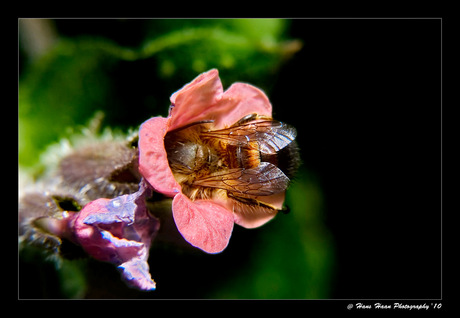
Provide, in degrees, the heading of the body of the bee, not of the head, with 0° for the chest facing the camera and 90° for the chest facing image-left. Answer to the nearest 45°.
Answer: approximately 90°
